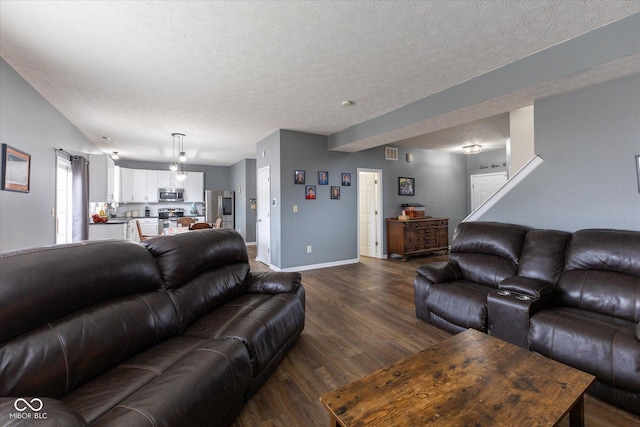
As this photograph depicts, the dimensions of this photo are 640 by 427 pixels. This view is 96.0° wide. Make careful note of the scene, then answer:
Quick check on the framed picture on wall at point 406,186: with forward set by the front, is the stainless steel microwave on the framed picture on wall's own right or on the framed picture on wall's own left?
on the framed picture on wall's own right

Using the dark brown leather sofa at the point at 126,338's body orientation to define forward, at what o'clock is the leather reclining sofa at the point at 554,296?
The leather reclining sofa is roughly at 11 o'clock from the dark brown leather sofa.

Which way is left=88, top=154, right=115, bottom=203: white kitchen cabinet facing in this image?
to the viewer's right

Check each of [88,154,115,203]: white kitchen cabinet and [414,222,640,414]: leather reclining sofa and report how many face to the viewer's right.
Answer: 1

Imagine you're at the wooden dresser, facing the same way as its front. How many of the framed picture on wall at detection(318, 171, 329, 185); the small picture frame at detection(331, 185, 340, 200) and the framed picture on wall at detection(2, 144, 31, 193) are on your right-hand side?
3

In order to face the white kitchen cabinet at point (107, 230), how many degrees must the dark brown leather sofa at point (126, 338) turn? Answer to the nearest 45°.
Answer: approximately 135° to its left

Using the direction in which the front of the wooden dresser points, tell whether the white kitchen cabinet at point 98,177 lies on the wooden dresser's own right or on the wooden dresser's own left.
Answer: on the wooden dresser's own right

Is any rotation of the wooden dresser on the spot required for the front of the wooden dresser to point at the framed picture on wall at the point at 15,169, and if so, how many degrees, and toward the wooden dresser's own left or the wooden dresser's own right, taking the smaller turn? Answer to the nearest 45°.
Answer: approximately 90° to the wooden dresser's own right

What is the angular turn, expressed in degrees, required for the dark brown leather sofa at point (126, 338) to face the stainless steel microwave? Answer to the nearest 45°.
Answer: approximately 135° to its left

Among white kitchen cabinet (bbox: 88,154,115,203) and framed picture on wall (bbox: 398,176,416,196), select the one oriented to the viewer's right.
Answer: the white kitchen cabinet

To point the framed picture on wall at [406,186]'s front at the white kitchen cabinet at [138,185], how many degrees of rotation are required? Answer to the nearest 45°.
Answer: approximately 90° to its right

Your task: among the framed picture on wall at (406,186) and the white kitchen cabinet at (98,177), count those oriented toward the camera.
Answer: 1

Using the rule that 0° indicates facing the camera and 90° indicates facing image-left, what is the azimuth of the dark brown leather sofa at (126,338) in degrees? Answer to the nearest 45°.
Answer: approximately 315°
